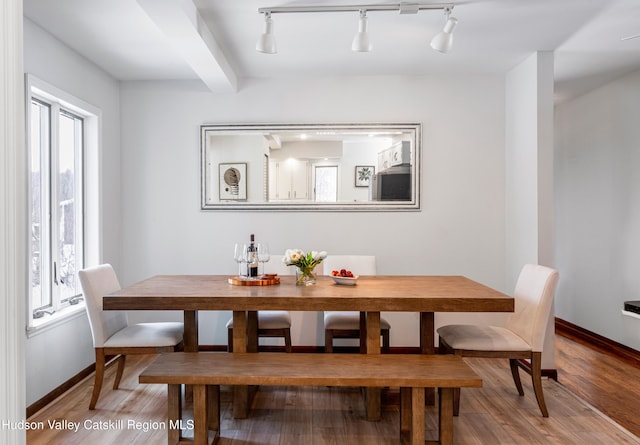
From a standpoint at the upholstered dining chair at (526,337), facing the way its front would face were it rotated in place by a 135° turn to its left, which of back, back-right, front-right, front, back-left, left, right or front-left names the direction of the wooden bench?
right

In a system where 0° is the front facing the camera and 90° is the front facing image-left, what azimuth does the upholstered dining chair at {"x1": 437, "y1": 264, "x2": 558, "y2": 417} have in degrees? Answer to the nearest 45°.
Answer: approximately 90°

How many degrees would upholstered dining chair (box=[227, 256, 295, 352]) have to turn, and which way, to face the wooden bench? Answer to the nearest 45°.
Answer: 0° — it already faces it

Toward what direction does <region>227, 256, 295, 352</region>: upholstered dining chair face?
toward the camera

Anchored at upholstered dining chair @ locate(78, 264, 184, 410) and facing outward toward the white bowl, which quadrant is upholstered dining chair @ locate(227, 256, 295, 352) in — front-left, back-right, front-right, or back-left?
front-left

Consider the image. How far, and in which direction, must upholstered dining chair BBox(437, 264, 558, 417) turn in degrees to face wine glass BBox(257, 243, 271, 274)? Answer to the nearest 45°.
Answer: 0° — it already faces it

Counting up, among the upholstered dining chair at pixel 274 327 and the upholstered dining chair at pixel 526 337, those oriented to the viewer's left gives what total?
1

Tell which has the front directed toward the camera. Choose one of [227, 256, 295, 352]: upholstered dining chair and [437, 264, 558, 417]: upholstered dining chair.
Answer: [227, 256, 295, 352]: upholstered dining chair
